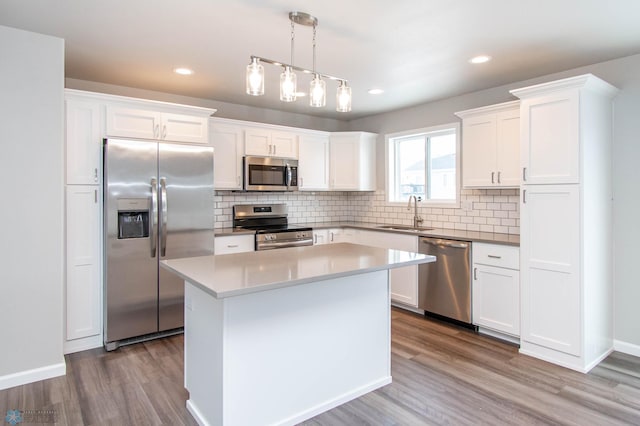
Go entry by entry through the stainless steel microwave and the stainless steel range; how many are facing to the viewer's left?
0

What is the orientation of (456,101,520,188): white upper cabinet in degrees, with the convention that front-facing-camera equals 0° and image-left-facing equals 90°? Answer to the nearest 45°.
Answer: approximately 45°

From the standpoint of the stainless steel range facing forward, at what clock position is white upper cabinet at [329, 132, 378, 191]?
The white upper cabinet is roughly at 10 o'clock from the stainless steel range.

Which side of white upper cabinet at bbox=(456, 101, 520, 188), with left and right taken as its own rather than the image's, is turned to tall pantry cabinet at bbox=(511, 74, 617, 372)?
left

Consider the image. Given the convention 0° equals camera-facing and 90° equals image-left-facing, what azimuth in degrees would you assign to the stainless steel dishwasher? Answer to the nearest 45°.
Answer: approximately 45°

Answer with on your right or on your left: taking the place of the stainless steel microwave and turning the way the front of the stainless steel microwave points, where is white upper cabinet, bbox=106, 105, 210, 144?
on your right

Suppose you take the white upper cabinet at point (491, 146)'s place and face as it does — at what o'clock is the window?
The window is roughly at 3 o'clock from the white upper cabinet.

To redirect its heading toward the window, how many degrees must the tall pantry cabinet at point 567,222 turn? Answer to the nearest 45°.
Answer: approximately 90° to its right

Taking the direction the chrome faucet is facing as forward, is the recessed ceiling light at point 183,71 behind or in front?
in front

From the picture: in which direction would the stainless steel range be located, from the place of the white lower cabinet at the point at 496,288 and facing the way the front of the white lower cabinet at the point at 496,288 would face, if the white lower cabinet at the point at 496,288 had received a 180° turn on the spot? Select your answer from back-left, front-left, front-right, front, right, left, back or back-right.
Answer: back-left

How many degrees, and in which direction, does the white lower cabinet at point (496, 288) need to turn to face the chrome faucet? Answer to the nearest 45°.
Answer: approximately 90° to its right

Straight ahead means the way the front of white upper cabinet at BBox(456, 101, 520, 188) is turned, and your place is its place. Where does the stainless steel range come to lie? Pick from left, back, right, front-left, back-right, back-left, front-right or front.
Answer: front-right
